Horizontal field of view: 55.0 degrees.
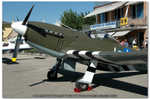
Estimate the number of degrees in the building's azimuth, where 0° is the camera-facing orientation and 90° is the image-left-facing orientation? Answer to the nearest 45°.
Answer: approximately 45°

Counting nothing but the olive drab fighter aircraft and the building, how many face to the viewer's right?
0

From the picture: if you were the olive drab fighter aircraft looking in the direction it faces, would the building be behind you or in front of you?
behind

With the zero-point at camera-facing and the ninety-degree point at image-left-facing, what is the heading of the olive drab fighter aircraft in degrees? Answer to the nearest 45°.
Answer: approximately 45°

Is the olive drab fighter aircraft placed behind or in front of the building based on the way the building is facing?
in front
